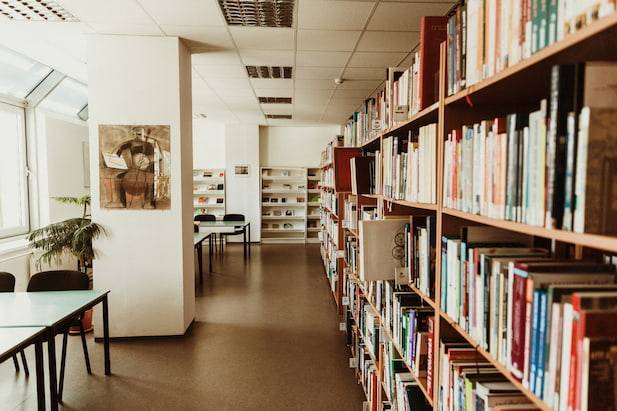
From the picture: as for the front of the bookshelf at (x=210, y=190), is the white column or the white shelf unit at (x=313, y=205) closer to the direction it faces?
the white column

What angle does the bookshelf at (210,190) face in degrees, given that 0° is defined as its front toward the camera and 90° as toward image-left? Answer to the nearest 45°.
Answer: approximately 0°

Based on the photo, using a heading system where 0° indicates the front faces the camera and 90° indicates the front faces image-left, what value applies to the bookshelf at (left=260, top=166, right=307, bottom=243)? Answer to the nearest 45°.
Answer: approximately 0°

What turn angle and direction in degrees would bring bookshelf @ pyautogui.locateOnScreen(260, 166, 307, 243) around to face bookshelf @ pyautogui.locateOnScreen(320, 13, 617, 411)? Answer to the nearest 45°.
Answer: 0° — it already faces it

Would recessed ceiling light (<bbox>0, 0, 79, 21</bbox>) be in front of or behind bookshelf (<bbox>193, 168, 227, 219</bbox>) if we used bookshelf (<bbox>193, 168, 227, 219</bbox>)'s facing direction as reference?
in front

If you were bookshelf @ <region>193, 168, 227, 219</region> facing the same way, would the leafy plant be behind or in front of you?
in front

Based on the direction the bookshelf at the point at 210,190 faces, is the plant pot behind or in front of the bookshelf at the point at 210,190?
in front

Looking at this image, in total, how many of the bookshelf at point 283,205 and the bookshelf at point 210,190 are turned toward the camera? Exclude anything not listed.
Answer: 2

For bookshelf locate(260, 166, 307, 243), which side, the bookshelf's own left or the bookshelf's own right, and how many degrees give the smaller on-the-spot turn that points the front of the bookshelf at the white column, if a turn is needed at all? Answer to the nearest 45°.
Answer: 0° — it already faces it
